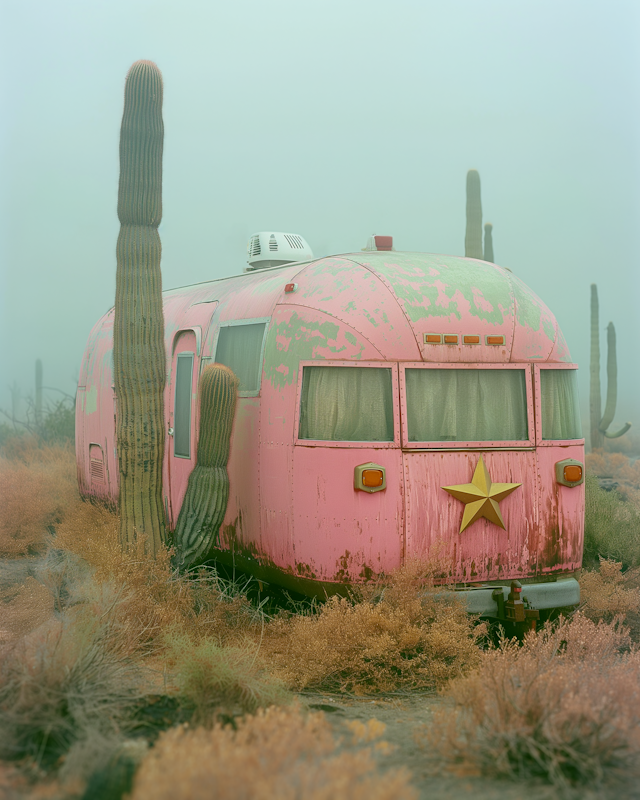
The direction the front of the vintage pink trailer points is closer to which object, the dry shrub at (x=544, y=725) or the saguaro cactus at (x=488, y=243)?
the dry shrub

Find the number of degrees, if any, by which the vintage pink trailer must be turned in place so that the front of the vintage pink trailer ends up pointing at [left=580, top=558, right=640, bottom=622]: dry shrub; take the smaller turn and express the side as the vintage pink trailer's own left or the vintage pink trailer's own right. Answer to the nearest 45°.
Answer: approximately 90° to the vintage pink trailer's own left

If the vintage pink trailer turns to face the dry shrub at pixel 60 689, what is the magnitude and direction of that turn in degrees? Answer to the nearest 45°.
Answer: approximately 90° to its right

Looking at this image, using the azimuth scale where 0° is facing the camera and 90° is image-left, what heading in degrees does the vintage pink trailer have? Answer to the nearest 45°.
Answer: approximately 315°

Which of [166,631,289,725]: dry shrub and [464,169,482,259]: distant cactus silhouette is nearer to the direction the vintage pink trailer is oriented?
the dry shrub

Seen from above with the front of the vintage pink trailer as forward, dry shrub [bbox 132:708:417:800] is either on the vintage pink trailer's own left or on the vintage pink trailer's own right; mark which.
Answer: on the vintage pink trailer's own right

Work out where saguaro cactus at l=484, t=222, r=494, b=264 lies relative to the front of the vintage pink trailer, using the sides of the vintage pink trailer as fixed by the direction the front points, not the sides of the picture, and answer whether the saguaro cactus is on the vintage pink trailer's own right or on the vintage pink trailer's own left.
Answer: on the vintage pink trailer's own left
